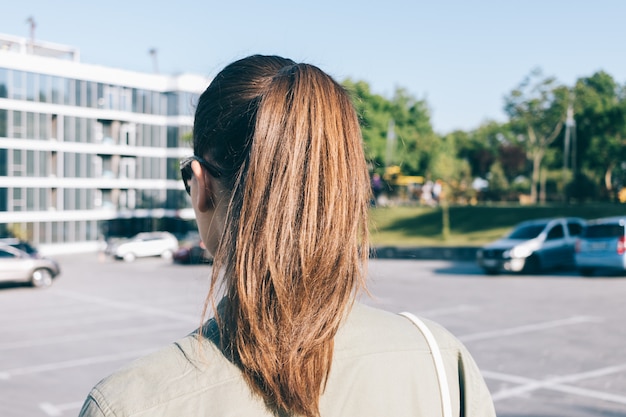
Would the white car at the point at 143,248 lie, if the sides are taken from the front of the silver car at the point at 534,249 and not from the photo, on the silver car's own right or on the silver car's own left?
on the silver car's own right

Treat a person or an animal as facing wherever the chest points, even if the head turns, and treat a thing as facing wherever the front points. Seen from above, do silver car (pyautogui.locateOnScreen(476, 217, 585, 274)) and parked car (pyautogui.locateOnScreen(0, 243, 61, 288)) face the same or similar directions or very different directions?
very different directions

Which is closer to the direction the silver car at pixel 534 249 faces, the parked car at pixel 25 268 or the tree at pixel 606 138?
the parked car

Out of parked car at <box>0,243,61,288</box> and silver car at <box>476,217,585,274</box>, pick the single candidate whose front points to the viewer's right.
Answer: the parked car

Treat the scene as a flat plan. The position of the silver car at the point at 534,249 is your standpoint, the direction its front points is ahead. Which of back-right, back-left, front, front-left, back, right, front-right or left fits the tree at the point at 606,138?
back-right

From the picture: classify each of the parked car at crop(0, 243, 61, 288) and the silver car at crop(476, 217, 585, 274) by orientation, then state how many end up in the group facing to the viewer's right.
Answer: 1

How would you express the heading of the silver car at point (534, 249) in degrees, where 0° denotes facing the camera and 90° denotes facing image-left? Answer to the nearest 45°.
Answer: approximately 45°

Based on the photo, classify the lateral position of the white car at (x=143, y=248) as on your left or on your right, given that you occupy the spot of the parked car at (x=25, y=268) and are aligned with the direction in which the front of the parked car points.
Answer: on your left

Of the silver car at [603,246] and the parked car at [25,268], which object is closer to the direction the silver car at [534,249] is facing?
the parked car

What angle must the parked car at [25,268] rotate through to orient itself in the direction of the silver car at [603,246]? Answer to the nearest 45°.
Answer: approximately 45° to its right

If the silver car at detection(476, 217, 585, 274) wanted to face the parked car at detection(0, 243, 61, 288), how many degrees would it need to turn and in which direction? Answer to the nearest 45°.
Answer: approximately 45° to its right

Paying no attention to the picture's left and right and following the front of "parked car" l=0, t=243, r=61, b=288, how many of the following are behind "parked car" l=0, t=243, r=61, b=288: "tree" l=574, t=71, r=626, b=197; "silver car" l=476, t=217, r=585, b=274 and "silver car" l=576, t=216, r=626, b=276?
0

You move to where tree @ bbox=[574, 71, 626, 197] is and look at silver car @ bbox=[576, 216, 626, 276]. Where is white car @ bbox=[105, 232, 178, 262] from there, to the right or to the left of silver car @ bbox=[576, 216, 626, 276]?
right

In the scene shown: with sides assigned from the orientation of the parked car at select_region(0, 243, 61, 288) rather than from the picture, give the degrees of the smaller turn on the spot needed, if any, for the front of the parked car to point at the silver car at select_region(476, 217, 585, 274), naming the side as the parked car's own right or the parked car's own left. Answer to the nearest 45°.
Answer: approximately 45° to the parked car's own right

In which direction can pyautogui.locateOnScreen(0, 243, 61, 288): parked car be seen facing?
to the viewer's right

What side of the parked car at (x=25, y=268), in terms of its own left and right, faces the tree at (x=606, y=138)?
front

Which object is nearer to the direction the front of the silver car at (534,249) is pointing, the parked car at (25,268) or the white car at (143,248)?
the parked car
